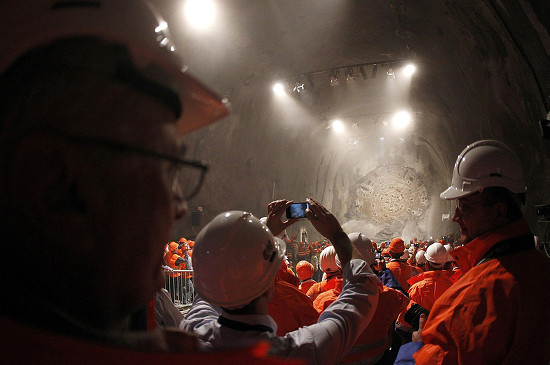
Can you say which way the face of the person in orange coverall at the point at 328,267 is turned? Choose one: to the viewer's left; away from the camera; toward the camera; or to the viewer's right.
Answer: away from the camera

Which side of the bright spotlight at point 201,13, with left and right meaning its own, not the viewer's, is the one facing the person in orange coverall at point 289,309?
front

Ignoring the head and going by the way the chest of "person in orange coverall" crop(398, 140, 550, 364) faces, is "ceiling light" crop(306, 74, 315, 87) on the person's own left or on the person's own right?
on the person's own right

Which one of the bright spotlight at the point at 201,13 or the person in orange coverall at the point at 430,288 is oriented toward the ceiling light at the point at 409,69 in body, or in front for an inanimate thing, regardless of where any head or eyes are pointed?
the person in orange coverall

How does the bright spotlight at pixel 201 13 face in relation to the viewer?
toward the camera

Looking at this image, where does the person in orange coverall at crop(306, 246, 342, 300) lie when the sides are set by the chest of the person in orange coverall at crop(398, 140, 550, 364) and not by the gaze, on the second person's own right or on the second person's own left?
on the second person's own right

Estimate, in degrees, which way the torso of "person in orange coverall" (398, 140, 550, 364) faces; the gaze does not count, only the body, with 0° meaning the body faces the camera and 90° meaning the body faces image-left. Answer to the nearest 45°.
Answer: approximately 90°

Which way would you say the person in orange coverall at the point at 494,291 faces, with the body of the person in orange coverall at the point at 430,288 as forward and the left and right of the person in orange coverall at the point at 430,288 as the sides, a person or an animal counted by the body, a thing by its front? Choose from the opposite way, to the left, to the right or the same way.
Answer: to the left

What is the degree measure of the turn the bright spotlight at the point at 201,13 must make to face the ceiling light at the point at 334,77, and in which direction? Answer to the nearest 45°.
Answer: approximately 135° to its left

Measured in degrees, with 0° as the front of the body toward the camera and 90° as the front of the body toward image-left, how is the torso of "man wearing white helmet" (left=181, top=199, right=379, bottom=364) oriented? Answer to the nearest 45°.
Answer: approximately 225°

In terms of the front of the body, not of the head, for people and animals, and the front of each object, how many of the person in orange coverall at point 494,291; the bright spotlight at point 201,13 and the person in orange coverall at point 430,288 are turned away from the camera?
1

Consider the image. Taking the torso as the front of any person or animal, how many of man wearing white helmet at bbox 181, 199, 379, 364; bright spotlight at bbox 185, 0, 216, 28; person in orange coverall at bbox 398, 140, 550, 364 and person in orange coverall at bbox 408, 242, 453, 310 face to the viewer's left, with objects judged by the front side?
1

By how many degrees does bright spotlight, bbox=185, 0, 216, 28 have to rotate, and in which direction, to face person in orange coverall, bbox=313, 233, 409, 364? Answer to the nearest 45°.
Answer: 0° — it already faces them
